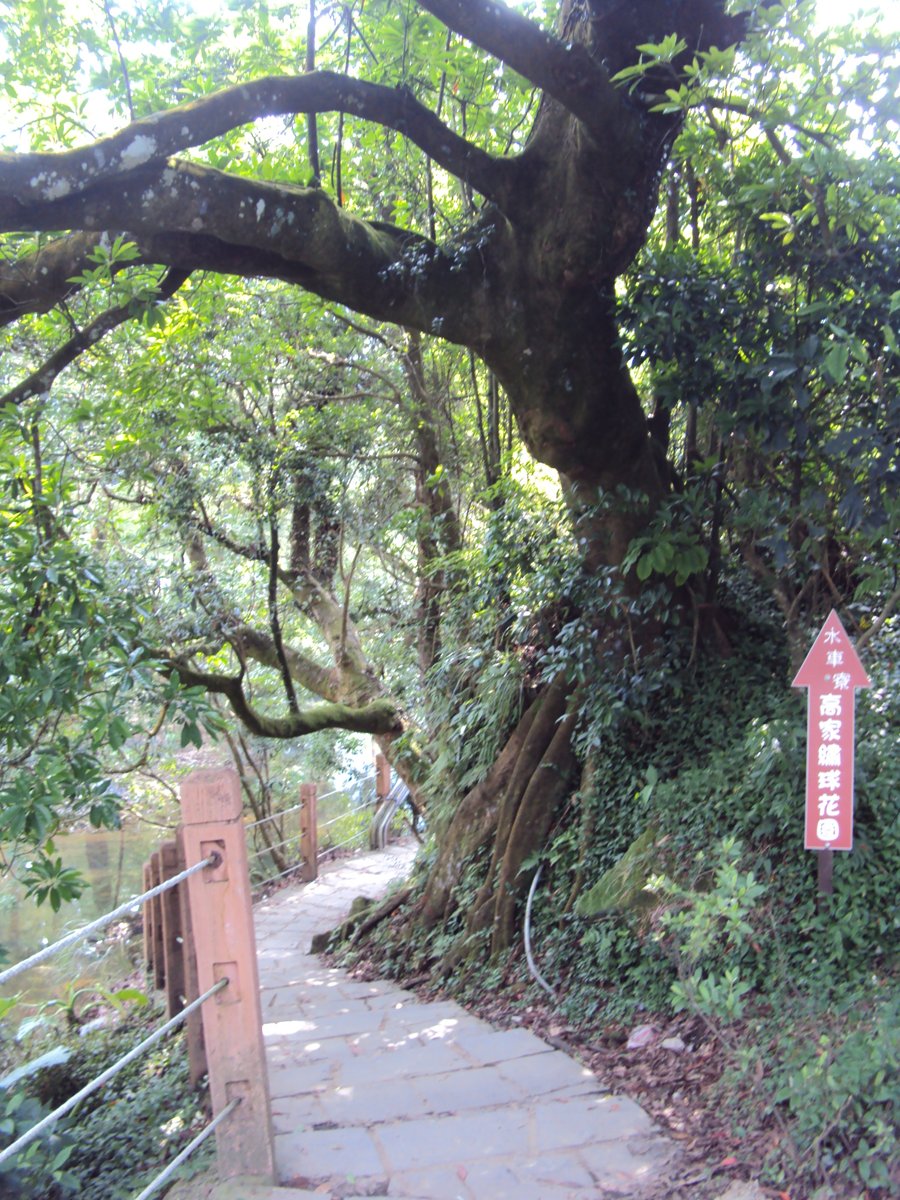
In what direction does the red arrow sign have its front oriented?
toward the camera

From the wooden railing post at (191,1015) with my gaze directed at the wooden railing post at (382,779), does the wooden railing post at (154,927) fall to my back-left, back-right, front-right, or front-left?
front-left

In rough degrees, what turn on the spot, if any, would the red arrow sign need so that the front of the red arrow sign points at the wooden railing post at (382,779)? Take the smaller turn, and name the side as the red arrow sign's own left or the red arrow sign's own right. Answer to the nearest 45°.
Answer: approximately 135° to the red arrow sign's own right

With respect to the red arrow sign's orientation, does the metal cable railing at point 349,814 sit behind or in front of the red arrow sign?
behind

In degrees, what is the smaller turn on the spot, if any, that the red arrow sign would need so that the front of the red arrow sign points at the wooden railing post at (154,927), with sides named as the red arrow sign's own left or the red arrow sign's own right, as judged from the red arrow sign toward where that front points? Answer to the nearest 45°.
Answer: approximately 90° to the red arrow sign's own right

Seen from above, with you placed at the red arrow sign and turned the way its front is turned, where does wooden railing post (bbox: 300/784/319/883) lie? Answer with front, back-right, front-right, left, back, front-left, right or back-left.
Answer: back-right

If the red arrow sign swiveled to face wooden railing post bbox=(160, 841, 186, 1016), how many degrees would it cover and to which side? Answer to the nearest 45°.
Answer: approximately 90° to its right

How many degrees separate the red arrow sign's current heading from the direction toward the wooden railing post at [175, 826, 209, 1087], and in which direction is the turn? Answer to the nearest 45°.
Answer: approximately 45° to its right
